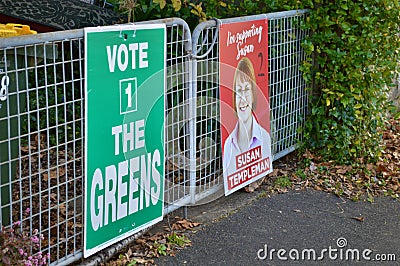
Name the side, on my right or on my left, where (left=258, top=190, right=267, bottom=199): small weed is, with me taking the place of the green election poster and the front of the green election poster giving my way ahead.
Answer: on my left

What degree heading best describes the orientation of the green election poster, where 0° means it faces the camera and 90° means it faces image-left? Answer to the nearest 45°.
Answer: approximately 315°

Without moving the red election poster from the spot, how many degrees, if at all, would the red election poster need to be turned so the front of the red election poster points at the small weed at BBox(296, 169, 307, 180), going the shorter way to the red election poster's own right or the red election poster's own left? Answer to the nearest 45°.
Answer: approximately 90° to the red election poster's own left

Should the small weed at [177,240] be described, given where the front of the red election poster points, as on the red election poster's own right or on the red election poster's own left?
on the red election poster's own right

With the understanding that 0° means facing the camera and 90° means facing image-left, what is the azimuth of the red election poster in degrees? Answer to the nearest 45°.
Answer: approximately 315°

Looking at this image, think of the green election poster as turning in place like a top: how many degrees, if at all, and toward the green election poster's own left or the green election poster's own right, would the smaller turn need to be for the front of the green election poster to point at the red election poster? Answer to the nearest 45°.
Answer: approximately 90° to the green election poster's own left

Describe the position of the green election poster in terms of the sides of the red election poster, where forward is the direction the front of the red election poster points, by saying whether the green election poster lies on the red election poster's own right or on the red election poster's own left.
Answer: on the red election poster's own right
